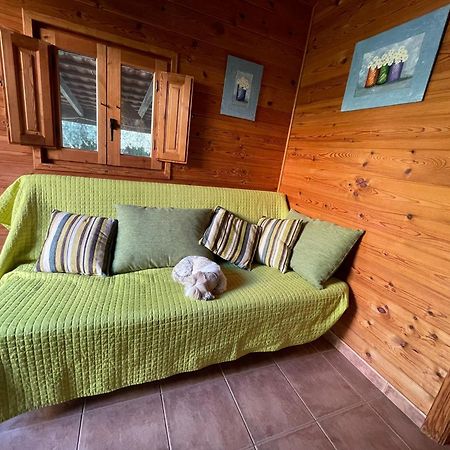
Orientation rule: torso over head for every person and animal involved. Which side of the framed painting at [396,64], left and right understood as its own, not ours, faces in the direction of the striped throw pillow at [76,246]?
front

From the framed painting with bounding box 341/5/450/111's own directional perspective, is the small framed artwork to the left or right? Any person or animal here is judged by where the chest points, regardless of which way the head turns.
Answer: on its right

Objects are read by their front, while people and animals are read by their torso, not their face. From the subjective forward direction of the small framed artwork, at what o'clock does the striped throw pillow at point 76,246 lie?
The striped throw pillow is roughly at 3 o'clock from the small framed artwork.

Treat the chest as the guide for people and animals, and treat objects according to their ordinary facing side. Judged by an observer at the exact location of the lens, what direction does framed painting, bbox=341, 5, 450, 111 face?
facing the viewer and to the left of the viewer

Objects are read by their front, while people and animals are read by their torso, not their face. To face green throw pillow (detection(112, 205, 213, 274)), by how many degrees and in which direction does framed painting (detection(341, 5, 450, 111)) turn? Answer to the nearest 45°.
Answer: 0° — it already faces it

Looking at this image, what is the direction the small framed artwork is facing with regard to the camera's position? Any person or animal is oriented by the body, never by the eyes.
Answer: facing the viewer and to the right of the viewer

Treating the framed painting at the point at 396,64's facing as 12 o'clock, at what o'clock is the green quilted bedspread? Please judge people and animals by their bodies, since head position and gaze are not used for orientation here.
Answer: The green quilted bedspread is roughly at 12 o'clock from the framed painting.

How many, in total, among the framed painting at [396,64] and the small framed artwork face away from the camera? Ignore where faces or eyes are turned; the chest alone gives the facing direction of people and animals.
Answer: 0
